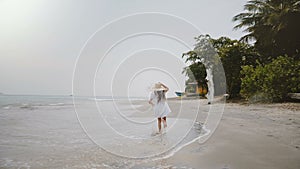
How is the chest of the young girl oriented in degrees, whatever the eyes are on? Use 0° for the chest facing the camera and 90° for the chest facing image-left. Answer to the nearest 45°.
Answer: approximately 180°
